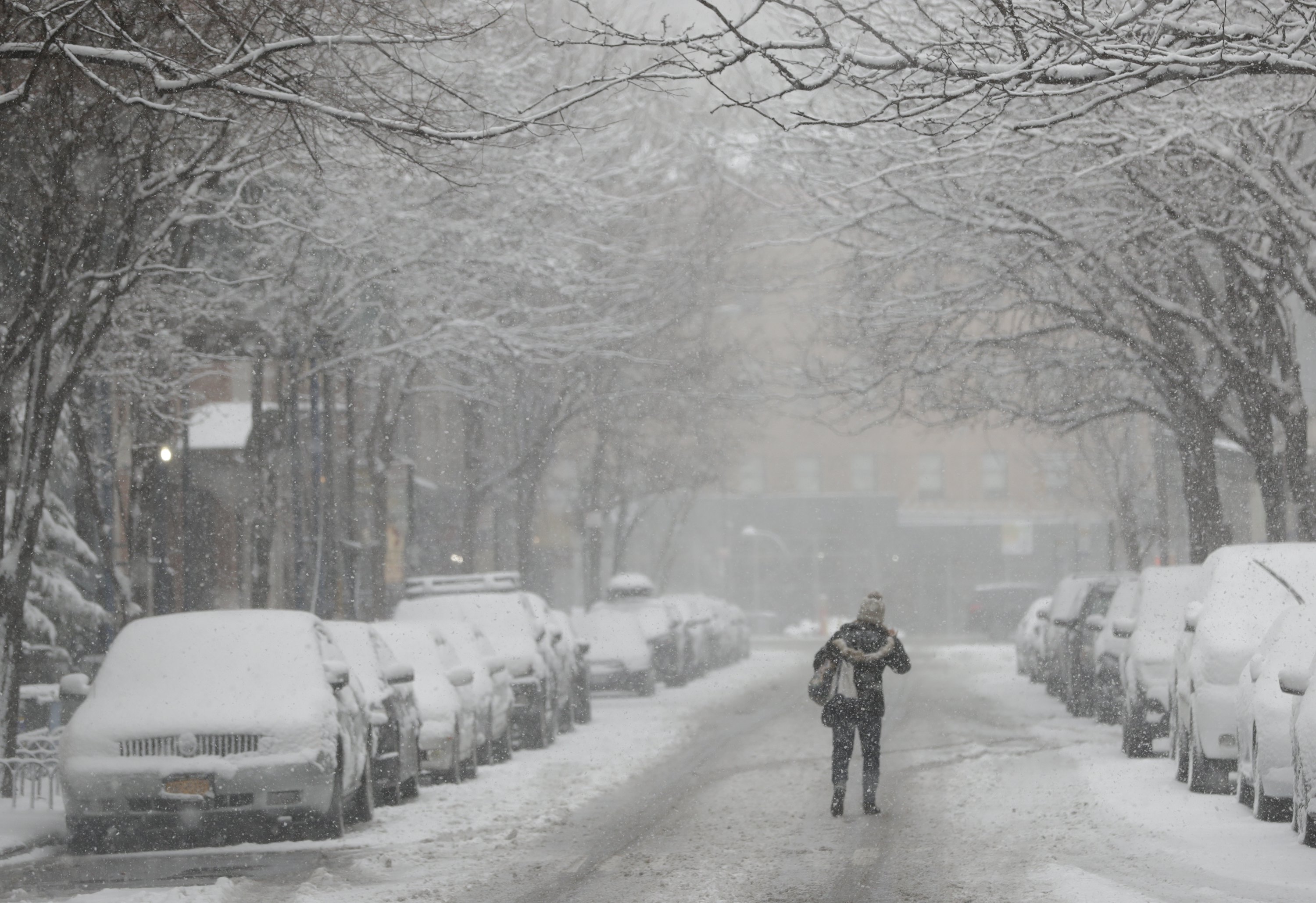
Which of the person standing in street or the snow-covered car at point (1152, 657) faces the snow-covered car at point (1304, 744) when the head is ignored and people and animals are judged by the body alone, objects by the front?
the snow-covered car at point (1152, 657)

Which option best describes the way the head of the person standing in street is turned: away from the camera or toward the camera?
away from the camera

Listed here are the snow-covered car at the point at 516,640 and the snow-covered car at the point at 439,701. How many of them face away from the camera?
0

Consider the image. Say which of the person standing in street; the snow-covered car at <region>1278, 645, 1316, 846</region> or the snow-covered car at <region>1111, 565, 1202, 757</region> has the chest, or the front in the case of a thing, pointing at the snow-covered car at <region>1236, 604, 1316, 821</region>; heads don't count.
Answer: the snow-covered car at <region>1111, 565, 1202, 757</region>

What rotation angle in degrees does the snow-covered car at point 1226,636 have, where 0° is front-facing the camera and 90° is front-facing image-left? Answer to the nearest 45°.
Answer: approximately 0°

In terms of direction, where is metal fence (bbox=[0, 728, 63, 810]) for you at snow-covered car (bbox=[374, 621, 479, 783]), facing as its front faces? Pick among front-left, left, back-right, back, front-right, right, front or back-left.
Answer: right

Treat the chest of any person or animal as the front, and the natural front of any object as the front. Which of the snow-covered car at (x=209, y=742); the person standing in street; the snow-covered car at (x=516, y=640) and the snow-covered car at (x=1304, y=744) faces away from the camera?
the person standing in street

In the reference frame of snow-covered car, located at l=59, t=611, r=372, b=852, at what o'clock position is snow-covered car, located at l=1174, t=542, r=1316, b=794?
snow-covered car, located at l=1174, t=542, r=1316, b=794 is roughly at 9 o'clock from snow-covered car, located at l=59, t=611, r=372, b=852.

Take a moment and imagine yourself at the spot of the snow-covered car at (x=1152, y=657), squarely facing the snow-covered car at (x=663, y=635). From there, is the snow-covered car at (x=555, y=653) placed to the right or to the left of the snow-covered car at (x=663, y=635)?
left

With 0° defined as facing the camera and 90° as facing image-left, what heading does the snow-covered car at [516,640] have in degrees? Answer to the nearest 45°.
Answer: approximately 0°
